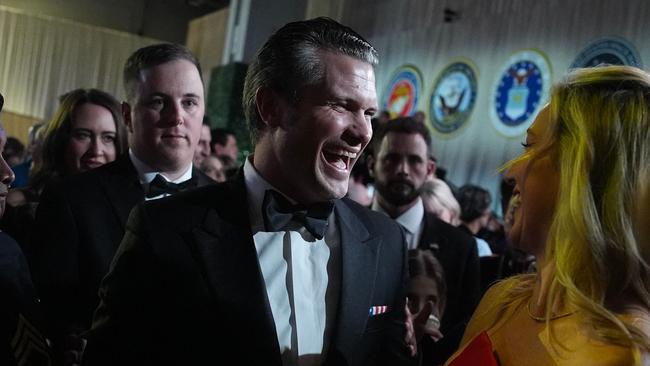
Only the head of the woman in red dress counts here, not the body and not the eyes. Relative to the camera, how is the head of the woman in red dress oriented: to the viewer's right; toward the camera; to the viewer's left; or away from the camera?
to the viewer's left

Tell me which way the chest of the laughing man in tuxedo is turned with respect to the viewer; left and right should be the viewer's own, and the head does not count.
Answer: facing the viewer and to the right of the viewer

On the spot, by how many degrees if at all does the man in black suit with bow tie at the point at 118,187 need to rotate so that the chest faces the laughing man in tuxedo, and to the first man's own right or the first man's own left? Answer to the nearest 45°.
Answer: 0° — they already face them

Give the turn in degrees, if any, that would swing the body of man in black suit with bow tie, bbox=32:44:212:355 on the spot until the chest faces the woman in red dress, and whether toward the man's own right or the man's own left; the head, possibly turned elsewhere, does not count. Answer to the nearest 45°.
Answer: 0° — they already face them

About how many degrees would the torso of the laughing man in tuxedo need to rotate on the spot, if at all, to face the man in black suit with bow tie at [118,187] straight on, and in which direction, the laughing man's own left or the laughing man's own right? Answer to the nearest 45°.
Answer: approximately 180°

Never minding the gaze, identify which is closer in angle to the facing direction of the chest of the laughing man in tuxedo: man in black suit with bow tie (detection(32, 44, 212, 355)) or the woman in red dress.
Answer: the woman in red dress

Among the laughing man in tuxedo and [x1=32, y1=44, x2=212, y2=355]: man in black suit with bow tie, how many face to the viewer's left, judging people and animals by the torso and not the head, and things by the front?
0
